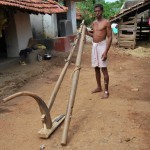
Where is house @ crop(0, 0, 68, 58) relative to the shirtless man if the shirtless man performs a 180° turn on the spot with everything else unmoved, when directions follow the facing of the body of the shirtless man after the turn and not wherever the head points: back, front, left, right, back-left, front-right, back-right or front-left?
left

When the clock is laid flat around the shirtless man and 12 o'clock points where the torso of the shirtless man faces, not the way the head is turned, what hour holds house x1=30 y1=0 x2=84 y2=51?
The house is roughly at 4 o'clock from the shirtless man.

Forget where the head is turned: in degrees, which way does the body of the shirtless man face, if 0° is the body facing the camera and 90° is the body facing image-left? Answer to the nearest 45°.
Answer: approximately 45°
